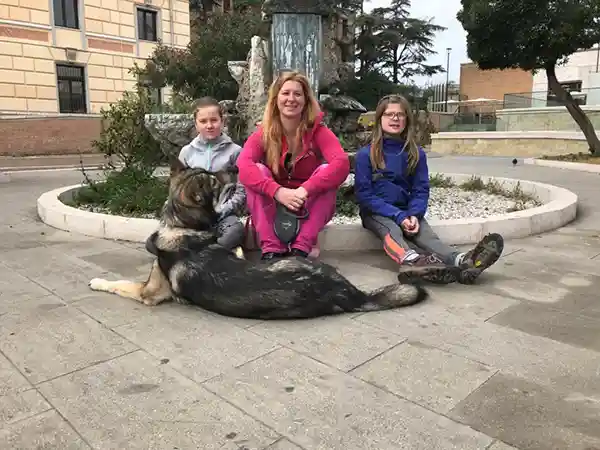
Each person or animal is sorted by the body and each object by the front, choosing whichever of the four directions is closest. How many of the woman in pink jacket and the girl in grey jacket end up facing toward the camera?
2

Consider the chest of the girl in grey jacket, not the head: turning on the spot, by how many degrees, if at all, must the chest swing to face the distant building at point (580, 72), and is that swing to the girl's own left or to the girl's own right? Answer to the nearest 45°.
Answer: approximately 135° to the girl's own left

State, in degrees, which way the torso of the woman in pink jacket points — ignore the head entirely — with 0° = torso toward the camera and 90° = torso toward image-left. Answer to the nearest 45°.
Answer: approximately 0°

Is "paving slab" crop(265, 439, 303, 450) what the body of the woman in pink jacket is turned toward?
yes

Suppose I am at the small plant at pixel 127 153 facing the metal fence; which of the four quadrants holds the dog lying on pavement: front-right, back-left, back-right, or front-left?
back-right
